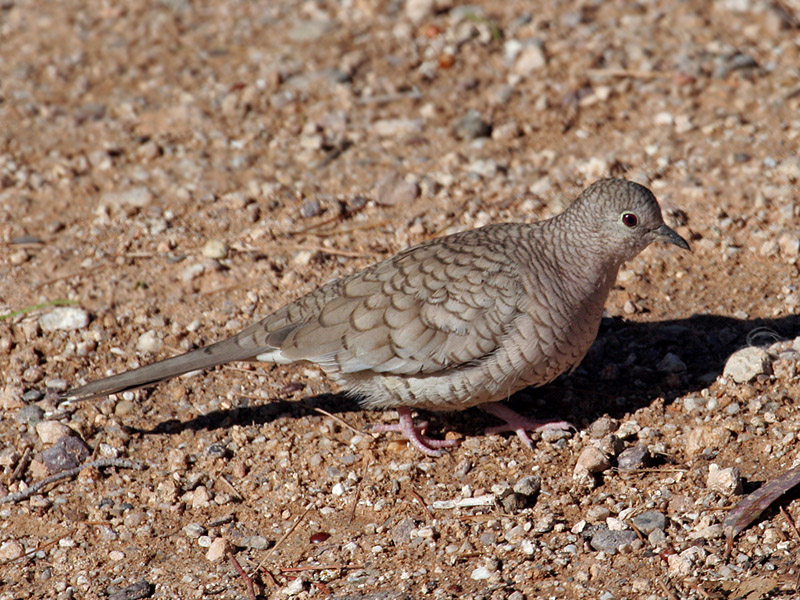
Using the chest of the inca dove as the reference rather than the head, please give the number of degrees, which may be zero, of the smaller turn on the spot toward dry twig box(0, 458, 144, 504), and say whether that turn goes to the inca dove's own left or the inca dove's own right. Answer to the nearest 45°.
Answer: approximately 180°

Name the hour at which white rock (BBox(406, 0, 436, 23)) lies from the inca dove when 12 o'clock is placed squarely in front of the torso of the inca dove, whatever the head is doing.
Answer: The white rock is roughly at 9 o'clock from the inca dove.

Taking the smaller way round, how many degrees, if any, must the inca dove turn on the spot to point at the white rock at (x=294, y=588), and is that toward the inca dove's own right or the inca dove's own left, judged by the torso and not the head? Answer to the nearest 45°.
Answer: approximately 135° to the inca dove's own right

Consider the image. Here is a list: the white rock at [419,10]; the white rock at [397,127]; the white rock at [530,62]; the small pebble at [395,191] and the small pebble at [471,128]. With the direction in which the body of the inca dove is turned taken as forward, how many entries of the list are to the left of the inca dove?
5

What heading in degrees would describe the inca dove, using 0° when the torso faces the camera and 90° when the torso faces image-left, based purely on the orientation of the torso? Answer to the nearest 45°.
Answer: approximately 270°

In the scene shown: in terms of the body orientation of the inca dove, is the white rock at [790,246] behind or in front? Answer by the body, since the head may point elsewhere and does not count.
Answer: in front

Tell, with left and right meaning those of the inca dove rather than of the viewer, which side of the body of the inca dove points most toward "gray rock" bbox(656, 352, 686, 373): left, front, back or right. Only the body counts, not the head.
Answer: front

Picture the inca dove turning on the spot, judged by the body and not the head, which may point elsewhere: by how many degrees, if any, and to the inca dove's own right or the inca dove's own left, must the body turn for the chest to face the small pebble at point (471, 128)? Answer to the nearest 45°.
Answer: approximately 90° to the inca dove's own left

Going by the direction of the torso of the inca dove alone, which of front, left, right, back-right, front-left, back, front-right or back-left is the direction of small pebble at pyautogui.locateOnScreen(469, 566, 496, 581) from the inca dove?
right

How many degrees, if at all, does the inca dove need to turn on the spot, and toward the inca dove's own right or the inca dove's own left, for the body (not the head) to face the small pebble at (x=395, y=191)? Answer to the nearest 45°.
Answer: approximately 90° to the inca dove's own left

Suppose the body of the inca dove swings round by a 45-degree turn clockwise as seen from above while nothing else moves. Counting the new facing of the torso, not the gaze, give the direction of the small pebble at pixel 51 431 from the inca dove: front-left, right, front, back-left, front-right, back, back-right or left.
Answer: back-right

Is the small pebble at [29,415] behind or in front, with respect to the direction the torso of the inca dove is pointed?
behind

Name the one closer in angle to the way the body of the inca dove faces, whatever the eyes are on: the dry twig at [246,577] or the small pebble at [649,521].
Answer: the small pebble
